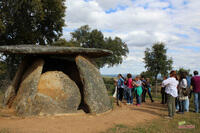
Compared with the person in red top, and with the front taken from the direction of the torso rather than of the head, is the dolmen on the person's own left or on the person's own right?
on the person's own left

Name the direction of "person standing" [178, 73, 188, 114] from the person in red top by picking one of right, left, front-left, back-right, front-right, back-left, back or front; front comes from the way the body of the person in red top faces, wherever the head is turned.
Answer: back-left

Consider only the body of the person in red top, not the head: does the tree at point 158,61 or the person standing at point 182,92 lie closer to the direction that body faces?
the tree
